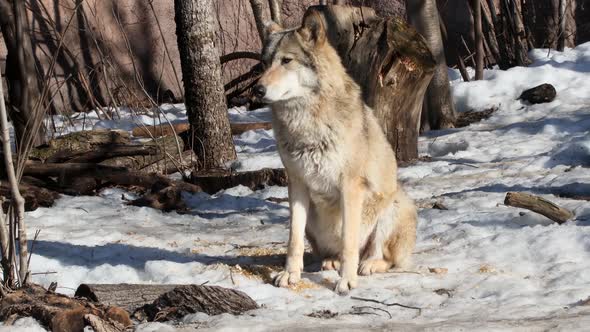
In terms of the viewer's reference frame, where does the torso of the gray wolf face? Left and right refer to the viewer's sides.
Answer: facing the viewer and to the left of the viewer

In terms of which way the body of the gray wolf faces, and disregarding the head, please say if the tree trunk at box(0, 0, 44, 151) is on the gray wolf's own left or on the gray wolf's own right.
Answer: on the gray wolf's own right

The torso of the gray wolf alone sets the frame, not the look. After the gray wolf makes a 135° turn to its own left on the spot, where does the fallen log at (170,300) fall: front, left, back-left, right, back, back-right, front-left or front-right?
back-right

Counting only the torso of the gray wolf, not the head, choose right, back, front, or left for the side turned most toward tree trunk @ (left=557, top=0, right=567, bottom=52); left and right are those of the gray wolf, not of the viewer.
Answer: back

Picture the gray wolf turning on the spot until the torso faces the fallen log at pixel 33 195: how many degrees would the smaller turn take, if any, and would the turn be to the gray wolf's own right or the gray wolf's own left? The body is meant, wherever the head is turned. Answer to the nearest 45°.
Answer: approximately 90° to the gray wolf's own right

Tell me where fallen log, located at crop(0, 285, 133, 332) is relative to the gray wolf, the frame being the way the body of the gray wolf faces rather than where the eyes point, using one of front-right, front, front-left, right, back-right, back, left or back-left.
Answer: front

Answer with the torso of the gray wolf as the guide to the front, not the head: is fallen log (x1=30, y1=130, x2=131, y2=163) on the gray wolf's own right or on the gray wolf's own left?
on the gray wolf's own right

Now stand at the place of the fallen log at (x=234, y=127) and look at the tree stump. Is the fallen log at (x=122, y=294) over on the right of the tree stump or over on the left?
right

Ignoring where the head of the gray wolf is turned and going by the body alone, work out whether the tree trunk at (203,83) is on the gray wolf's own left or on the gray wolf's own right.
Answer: on the gray wolf's own right

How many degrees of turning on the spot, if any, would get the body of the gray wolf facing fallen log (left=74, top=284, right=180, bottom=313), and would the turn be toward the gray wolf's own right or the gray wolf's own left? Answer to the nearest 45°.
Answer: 0° — it already faces it

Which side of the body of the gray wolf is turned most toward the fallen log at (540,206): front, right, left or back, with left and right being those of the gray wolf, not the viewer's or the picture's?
back
